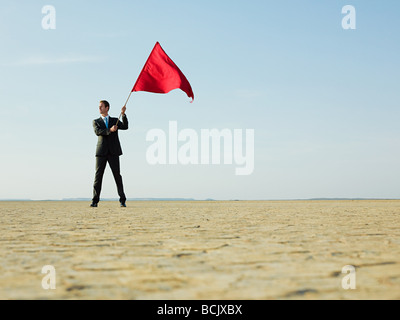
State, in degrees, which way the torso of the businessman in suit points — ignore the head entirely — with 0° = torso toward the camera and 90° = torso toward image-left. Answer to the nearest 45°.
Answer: approximately 0°
